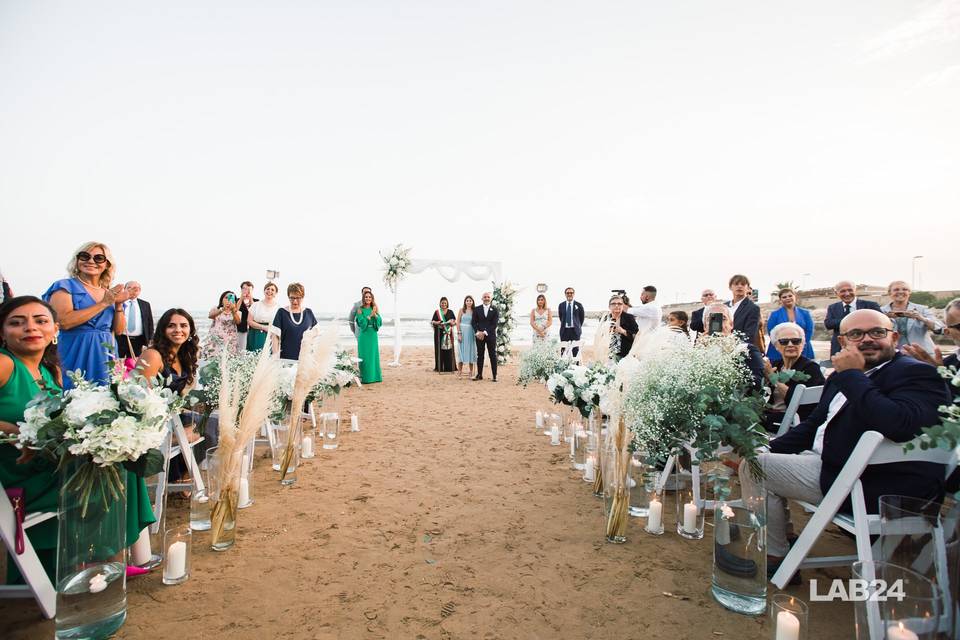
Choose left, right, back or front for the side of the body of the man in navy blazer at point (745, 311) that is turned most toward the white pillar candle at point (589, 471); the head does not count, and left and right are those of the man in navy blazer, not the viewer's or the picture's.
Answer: front

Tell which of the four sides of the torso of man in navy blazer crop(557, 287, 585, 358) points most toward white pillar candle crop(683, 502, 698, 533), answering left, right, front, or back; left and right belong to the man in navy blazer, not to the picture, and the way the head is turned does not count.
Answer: front

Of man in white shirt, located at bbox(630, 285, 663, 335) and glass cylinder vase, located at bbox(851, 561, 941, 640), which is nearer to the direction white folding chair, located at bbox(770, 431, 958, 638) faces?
the man in white shirt

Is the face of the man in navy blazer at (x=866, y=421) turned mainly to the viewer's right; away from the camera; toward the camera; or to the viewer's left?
toward the camera

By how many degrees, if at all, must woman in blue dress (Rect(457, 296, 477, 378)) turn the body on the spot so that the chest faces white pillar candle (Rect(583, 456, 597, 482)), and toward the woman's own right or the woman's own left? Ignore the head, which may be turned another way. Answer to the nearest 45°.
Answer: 0° — they already face it

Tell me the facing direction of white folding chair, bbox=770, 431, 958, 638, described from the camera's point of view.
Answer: facing away from the viewer and to the left of the viewer

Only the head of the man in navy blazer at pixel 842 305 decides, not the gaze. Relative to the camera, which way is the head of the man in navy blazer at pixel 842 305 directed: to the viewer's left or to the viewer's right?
to the viewer's left

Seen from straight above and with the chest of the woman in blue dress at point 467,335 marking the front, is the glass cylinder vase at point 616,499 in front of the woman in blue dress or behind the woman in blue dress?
in front

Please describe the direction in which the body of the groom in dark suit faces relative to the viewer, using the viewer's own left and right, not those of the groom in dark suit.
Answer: facing the viewer

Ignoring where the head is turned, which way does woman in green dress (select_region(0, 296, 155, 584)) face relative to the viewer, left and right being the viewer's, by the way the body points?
facing the viewer and to the right of the viewer

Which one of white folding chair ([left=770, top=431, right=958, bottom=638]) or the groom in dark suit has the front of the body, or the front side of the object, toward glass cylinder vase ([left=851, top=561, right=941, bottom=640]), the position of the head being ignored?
the groom in dark suit

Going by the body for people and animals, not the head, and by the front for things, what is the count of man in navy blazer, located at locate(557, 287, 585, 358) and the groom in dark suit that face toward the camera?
2

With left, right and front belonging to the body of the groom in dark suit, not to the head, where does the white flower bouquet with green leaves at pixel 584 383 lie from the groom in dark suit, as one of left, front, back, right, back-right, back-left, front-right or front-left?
front

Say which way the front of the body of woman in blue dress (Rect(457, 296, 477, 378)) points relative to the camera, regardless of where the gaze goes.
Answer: toward the camera

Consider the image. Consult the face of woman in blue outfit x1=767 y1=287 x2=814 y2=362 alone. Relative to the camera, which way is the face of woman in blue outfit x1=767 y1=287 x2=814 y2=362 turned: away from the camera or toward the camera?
toward the camera

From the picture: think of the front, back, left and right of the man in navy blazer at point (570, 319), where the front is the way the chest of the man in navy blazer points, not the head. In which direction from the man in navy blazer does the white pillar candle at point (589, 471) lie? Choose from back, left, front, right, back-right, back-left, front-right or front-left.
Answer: front

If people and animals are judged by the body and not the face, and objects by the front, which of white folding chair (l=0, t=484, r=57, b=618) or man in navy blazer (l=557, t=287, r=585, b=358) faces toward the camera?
the man in navy blazer

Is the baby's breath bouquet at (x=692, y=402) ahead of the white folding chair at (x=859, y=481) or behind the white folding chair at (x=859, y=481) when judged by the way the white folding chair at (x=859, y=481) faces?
ahead

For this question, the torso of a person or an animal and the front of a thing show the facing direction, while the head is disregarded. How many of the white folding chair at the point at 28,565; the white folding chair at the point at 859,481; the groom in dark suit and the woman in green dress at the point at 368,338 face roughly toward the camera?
2
